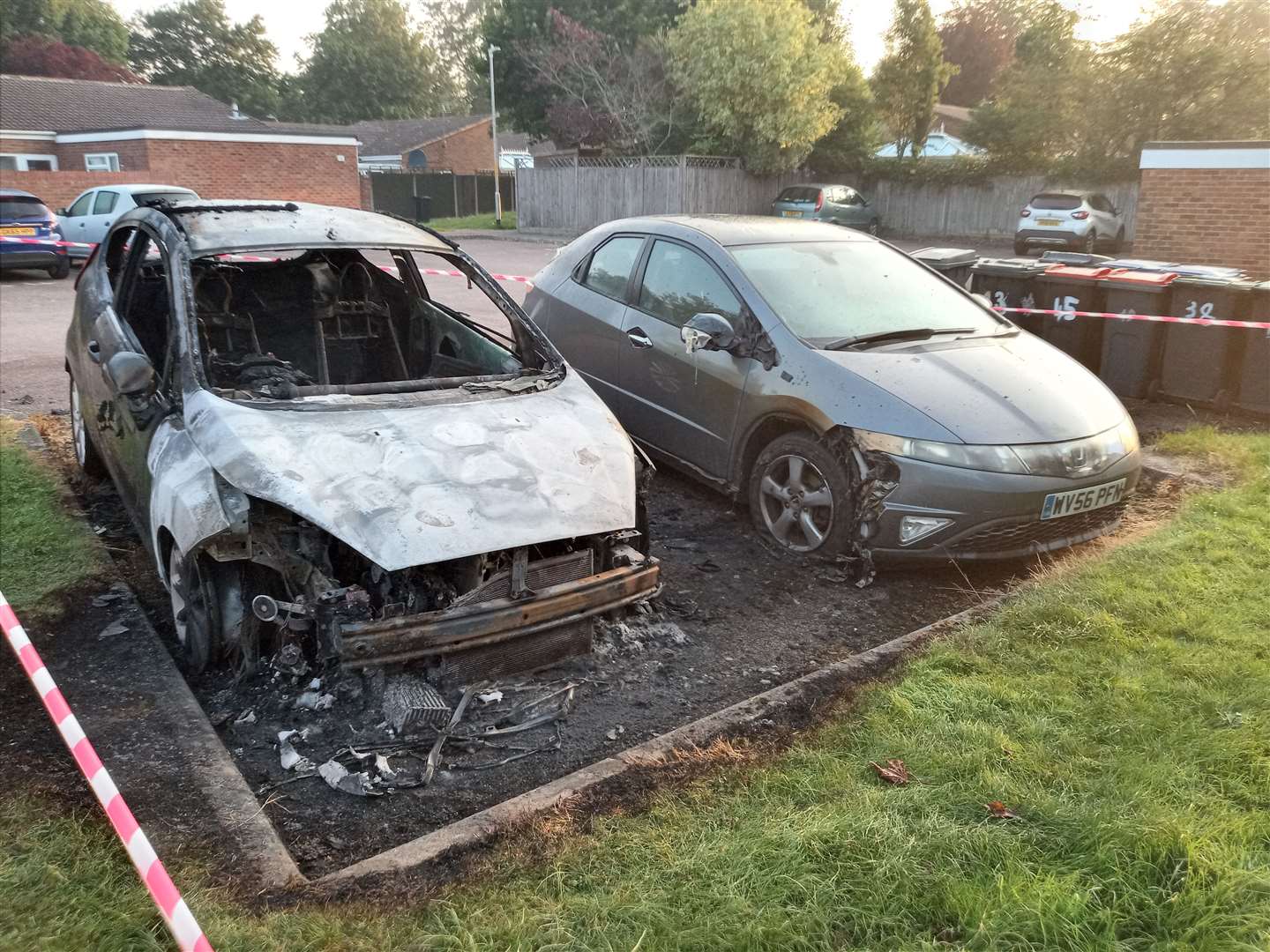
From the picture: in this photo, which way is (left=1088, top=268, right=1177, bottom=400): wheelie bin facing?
toward the camera

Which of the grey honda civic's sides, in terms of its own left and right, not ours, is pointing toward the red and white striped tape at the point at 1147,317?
left

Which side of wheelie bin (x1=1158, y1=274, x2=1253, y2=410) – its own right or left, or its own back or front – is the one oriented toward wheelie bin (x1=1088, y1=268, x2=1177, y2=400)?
right

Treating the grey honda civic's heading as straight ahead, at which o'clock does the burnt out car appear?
The burnt out car is roughly at 3 o'clock from the grey honda civic.

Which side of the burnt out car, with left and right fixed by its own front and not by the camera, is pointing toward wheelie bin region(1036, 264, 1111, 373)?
left

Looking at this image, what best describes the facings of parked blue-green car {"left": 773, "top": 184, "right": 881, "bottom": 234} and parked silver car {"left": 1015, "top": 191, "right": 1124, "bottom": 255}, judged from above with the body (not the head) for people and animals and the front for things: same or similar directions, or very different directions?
same or similar directions

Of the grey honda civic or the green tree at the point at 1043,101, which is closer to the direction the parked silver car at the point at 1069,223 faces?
the green tree

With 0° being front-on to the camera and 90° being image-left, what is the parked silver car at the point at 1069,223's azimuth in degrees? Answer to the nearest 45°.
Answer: approximately 225°

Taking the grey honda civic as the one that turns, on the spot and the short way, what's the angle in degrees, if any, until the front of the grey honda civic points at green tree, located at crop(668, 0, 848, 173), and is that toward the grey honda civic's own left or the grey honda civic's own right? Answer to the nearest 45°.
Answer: approximately 135° to the grey honda civic's own left

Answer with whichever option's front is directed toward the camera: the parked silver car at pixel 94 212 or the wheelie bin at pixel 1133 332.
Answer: the wheelie bin

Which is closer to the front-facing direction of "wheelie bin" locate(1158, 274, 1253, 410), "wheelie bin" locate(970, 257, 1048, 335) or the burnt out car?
the burnt out car

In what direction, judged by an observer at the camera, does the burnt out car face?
facing the viewer and to the right of the viewer

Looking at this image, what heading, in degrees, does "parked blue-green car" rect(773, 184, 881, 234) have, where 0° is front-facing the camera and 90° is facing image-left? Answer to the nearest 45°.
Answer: approximately 225°

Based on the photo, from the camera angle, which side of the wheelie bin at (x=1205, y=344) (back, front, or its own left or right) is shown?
front

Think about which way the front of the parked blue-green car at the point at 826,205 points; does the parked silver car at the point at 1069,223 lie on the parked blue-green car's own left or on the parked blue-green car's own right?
on the parked blue-green car's own right
